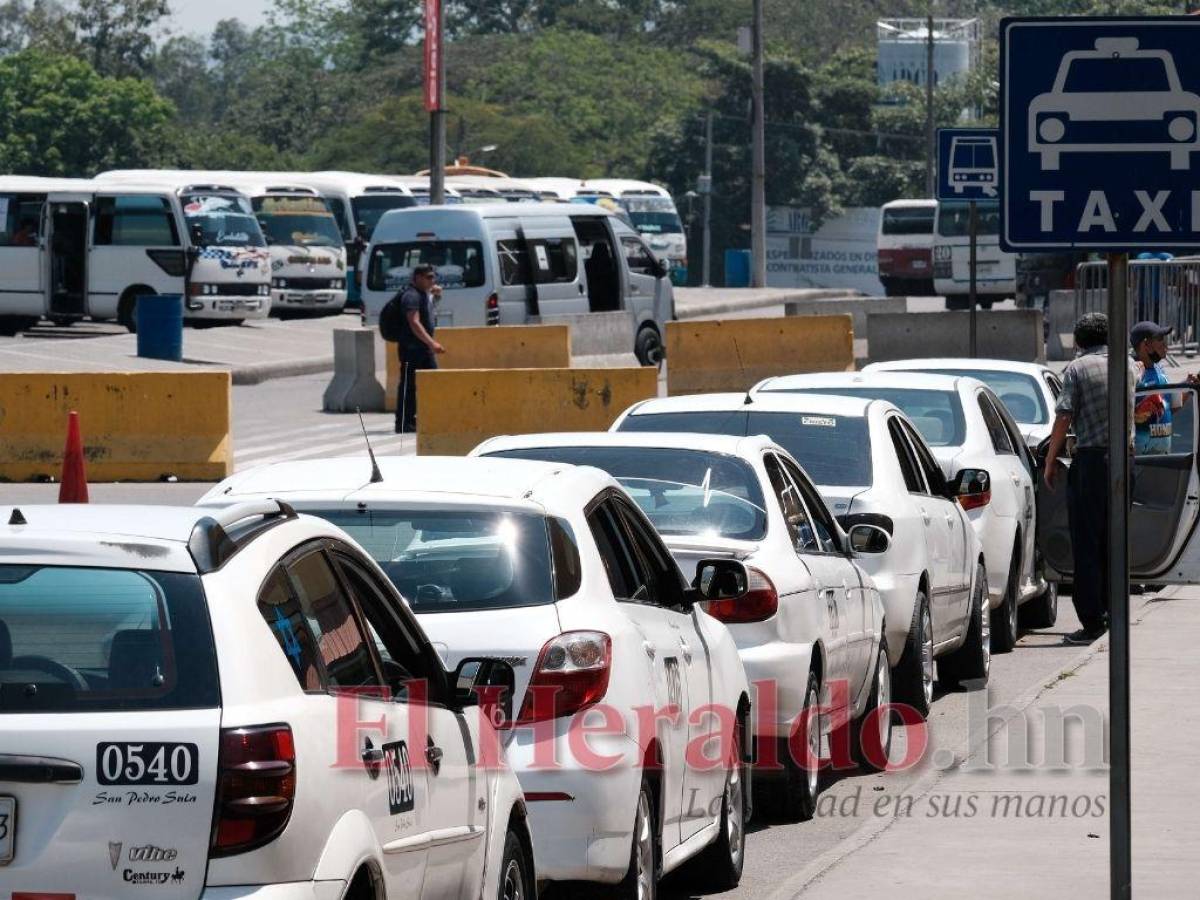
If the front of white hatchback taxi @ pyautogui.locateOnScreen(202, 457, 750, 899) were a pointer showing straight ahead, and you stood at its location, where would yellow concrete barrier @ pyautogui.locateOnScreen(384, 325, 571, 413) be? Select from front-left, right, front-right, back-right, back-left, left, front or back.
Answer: front-left

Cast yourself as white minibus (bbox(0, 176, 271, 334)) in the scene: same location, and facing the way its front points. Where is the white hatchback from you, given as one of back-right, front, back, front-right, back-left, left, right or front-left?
front-right

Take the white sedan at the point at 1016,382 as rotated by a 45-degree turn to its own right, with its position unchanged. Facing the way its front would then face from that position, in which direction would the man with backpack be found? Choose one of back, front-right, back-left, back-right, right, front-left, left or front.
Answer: back-left

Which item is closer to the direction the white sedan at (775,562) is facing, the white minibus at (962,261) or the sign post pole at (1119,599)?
the white minibus

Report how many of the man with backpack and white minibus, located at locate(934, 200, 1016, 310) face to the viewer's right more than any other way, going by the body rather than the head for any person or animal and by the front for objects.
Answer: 1

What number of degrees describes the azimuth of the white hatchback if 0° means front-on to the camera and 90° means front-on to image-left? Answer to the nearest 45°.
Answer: approximately 225°

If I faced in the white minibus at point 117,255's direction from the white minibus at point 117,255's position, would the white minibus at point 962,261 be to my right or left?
on my left
